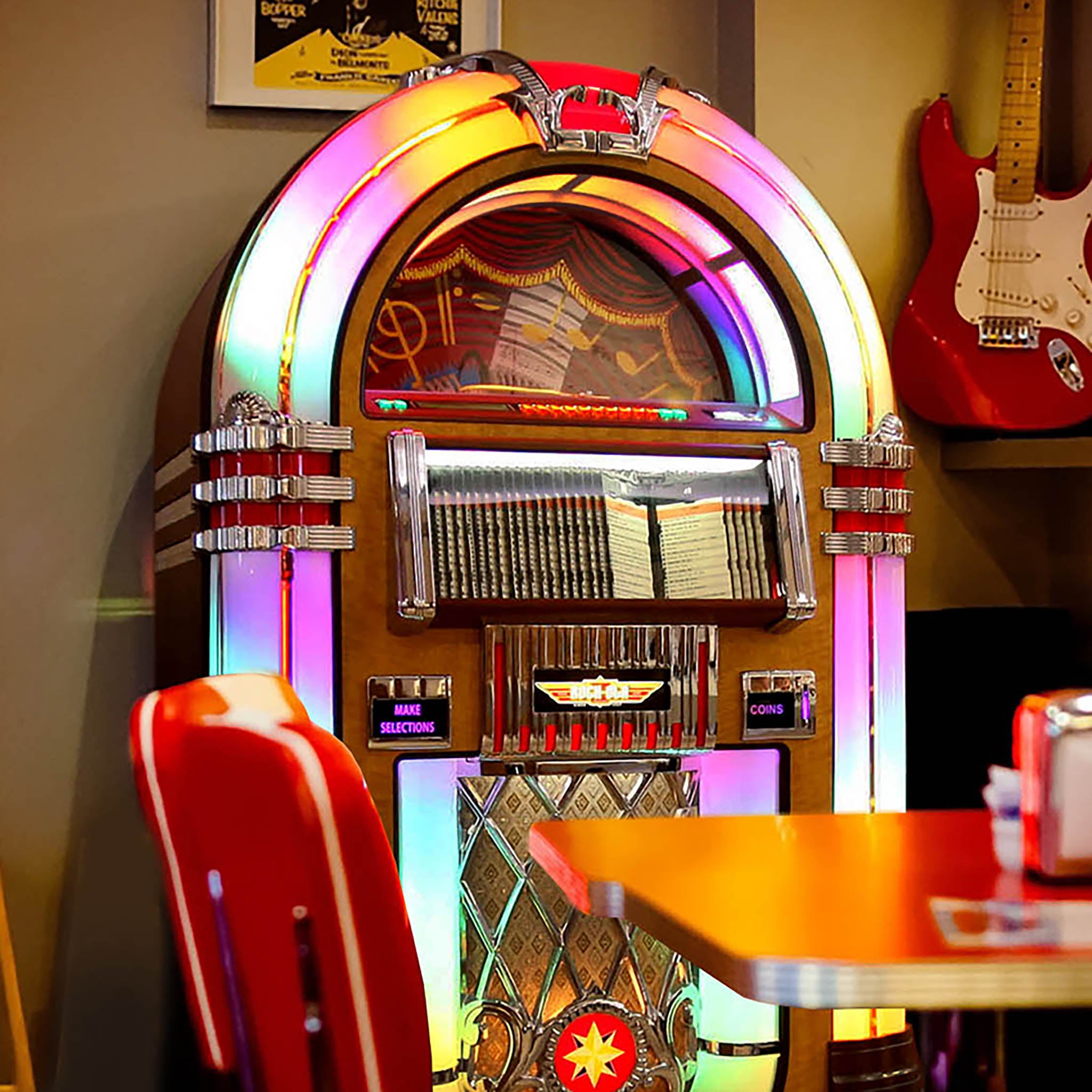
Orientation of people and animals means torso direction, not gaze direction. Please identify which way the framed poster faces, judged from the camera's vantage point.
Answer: facing the viewer

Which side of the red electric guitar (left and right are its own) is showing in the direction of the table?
front

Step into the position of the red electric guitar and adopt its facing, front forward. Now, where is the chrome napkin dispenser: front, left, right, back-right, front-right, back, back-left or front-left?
front

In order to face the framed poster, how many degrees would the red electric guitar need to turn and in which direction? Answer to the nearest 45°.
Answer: approximately 90° to its right

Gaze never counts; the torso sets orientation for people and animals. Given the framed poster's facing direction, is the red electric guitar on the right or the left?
on its left

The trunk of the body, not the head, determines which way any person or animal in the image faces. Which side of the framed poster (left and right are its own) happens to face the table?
front

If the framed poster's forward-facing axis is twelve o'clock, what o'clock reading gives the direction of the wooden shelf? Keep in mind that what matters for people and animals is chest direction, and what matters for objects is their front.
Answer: The wooden shelf is roughly at 9 o'clock from the framed poster.

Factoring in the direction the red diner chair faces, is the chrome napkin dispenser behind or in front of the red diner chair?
in front

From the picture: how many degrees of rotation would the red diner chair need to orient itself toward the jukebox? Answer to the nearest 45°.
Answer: approximately 45° to its left

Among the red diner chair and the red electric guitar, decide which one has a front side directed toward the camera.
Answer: the red electric guitar

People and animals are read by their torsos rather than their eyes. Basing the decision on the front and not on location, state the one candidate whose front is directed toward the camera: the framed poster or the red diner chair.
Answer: the framed poster

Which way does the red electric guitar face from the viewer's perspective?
toward the camera

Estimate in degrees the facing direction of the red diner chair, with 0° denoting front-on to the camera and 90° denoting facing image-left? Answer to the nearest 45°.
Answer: approximately 225°

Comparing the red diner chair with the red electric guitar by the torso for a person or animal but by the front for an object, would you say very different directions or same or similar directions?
very different directions

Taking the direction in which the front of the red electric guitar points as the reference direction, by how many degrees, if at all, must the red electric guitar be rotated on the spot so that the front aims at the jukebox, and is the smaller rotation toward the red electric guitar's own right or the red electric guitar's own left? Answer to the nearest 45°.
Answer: approximately 45° to the red electric guitar's own right
